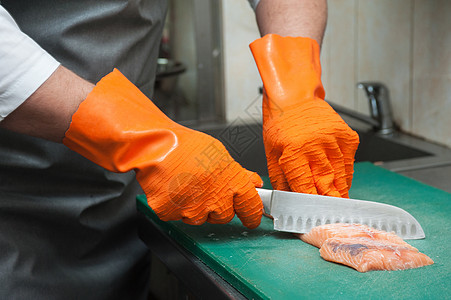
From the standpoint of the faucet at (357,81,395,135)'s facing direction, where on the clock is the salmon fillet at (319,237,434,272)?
The salmon fillet is roughly at 9 o'clock from the faucet.

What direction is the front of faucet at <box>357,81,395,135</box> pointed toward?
to the viewer's left

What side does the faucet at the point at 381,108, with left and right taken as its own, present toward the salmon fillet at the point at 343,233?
left

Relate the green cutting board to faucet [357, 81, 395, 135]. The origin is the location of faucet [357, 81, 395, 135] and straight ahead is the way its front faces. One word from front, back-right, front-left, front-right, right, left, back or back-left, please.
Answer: left
